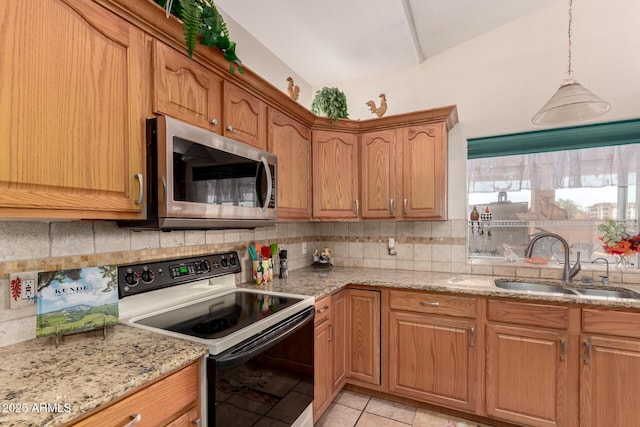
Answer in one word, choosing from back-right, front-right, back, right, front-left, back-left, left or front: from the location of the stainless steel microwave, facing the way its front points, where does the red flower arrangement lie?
front-left

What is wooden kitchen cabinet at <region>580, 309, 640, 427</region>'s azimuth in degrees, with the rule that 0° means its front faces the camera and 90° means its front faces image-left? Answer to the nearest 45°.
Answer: approximately 0°

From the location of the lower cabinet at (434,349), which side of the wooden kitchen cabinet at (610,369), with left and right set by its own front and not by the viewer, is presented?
right

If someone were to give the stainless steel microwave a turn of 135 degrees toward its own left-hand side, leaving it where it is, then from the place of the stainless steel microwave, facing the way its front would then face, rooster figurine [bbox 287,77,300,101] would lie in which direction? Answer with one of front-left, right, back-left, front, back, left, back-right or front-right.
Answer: front-right

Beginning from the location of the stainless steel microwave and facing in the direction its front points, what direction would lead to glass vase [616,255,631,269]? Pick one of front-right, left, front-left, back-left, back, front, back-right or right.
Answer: front-left

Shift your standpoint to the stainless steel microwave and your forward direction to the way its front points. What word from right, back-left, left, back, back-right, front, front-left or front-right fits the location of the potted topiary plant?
left

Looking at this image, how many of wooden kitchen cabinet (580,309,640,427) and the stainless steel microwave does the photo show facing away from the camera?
0

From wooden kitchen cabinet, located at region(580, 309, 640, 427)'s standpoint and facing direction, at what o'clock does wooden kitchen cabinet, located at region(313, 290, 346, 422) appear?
wooden kitchen cabinet, located at region(313, 290, 346, 422) is roughly at 2 o'clock from wooden kitchen cabinet, located at region(580, 309, 640, 427).

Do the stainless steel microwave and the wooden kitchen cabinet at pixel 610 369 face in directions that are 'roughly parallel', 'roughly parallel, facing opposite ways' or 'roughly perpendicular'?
roughly perpendicular

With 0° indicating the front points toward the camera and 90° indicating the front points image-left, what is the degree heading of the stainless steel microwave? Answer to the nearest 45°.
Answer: approximately 315°
